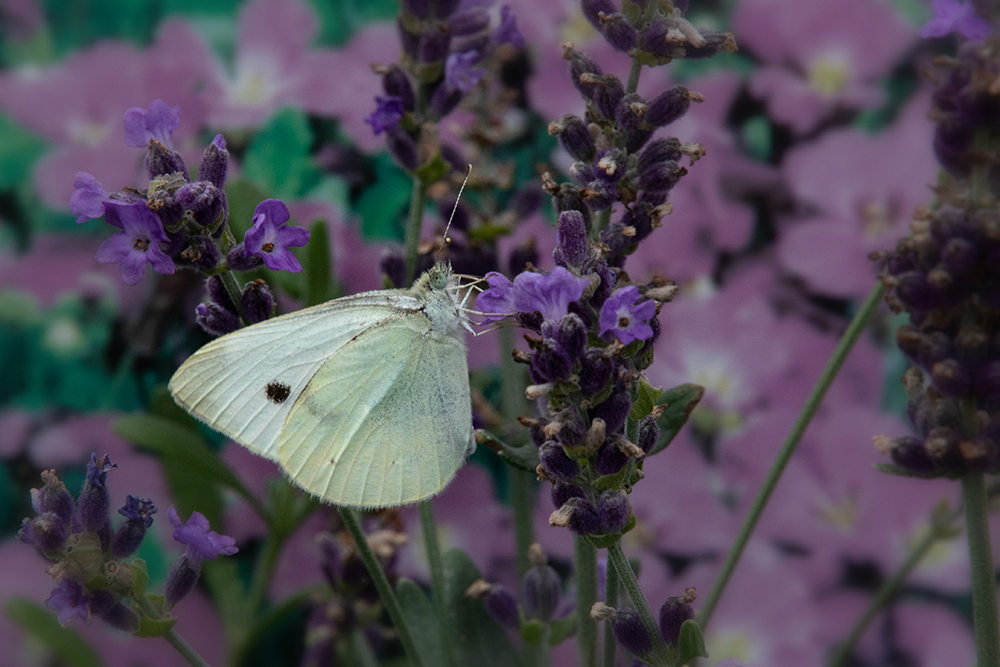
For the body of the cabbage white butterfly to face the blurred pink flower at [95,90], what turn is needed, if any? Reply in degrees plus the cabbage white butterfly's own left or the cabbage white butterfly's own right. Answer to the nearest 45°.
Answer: approximately 135° to the cabbage white butterfly's own left

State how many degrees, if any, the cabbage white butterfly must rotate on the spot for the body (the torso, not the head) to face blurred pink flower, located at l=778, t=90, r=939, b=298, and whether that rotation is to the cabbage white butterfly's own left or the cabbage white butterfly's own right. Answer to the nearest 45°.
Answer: approximately 45° to the cabbage white butterfly's own left

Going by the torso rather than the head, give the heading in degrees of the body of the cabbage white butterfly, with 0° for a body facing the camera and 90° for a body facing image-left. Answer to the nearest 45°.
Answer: approximately 270°

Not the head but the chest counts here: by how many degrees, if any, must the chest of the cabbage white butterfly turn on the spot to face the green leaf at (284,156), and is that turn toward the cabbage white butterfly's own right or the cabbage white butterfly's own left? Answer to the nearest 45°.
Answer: approximately 90° to the cabbage white butterfly's own left

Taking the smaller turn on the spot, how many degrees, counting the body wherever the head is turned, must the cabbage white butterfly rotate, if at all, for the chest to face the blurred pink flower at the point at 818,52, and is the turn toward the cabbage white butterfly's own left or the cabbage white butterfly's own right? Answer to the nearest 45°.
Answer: approximately 45° to the cabbage white butterfly's own left
